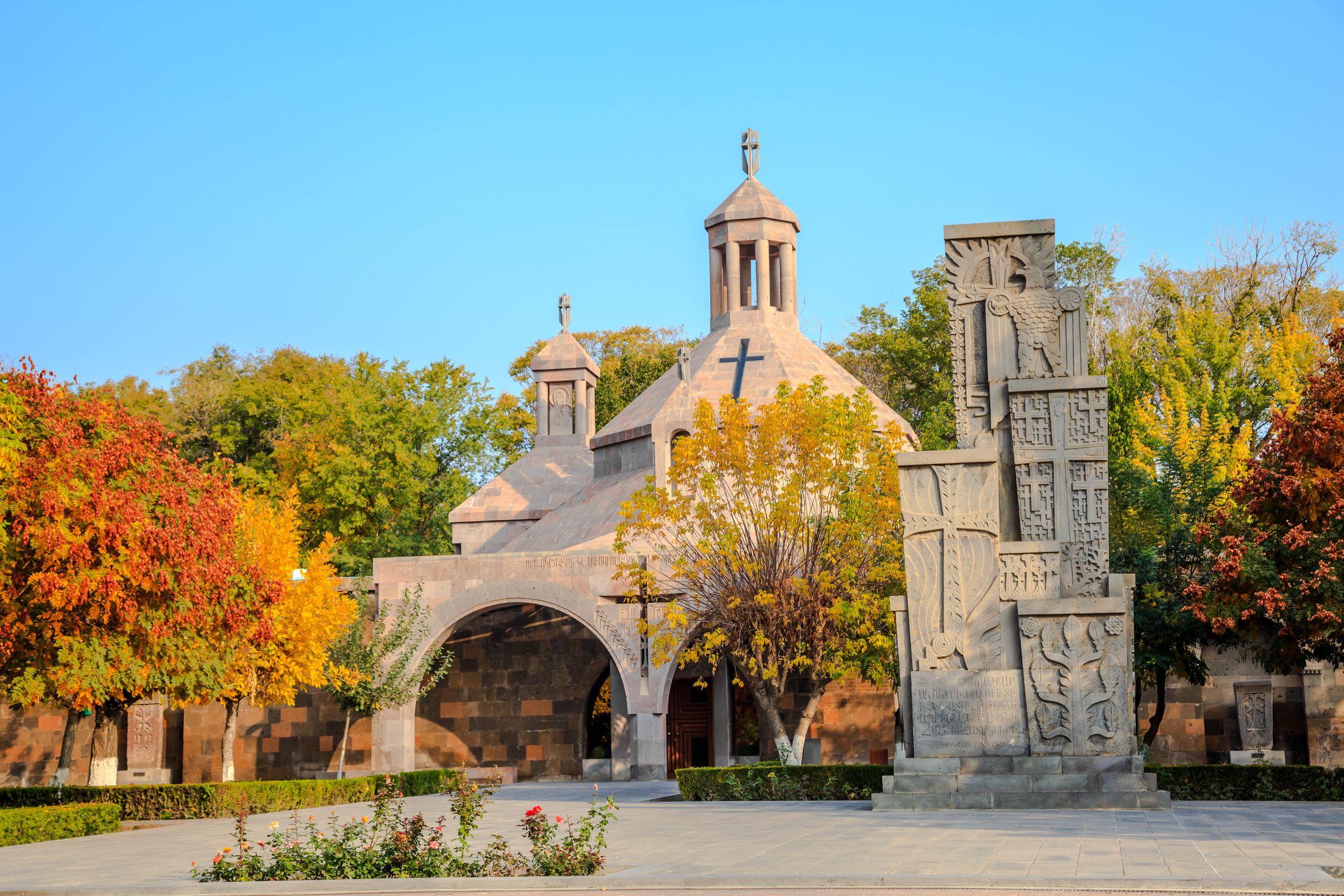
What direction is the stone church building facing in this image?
toward the camera

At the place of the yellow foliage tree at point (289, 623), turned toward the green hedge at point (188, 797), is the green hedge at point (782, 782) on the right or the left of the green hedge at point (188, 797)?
left

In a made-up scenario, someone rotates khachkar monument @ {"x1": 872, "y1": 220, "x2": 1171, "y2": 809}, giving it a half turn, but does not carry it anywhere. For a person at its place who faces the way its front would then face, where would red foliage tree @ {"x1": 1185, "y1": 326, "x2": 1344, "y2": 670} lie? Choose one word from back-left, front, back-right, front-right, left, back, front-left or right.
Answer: front-right

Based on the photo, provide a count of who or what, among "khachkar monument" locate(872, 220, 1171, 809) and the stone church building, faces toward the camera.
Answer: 2

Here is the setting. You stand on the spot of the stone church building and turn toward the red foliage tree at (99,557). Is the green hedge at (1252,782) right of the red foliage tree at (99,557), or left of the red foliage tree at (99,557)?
left

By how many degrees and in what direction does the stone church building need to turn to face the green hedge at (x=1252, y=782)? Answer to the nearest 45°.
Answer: approximately 45° to its left

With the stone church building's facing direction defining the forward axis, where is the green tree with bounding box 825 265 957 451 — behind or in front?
behind

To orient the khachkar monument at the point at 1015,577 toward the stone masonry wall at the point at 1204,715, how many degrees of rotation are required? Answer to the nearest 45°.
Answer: approximately 180°

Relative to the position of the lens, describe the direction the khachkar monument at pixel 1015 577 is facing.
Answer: facing the viewer

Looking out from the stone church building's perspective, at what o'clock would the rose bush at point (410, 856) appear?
The rose bush is roughly at 12 o'clock from the stone church building.

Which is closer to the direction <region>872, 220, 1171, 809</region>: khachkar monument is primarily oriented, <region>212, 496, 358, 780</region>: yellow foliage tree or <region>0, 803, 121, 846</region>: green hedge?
the green hedge

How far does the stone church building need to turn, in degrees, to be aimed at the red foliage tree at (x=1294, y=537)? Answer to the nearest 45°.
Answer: approximately 45° to its left

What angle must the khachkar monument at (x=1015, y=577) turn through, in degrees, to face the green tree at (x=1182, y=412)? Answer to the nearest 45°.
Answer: approximately 180°

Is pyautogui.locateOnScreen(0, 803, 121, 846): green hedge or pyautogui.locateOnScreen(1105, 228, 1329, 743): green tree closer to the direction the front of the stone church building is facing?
the green hedge

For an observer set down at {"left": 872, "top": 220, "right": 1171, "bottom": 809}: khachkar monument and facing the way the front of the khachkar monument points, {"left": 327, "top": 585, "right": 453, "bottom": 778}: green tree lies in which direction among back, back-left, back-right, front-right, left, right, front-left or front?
back-right
